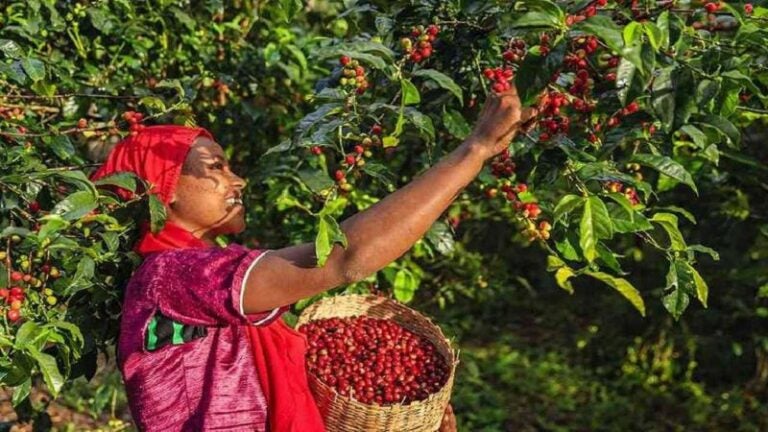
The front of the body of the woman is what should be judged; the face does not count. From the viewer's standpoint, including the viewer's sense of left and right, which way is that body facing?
facing to the right of the viewer

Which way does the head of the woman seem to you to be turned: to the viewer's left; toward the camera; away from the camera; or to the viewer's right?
to the viewer's right
